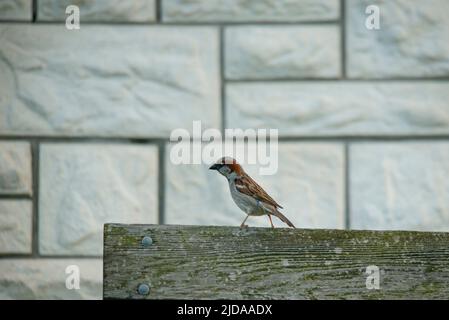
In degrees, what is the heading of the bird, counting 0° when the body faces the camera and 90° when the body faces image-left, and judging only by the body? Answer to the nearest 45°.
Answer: approximately 90°
